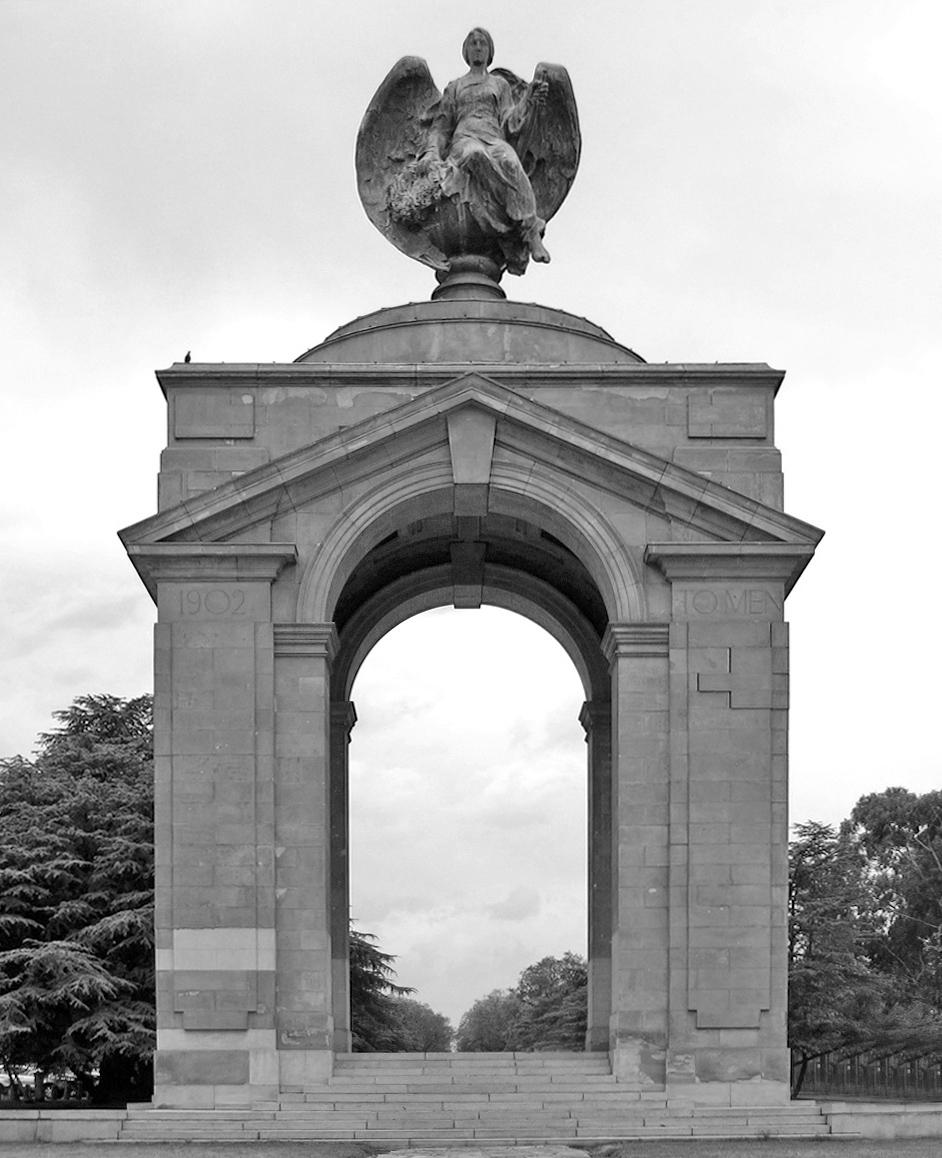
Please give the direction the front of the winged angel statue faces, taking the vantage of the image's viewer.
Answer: facing the viewer
